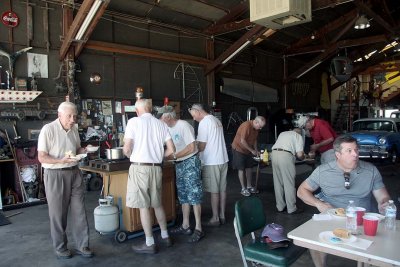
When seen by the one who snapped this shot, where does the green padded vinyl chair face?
facing the viewer and to the right of the viewer

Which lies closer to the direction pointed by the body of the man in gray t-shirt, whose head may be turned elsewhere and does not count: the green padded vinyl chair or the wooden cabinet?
the green padded vinyl chair

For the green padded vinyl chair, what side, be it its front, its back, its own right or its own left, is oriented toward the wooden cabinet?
back

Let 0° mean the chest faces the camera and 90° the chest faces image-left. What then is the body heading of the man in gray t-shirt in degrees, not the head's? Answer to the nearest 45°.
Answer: approximately 0°

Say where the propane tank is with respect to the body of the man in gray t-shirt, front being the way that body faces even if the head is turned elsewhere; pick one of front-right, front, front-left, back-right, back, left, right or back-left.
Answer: right

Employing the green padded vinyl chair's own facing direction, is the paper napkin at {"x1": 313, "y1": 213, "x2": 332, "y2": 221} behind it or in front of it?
in front

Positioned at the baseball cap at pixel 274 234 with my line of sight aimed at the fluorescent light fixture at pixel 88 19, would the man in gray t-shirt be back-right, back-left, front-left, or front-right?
back-right

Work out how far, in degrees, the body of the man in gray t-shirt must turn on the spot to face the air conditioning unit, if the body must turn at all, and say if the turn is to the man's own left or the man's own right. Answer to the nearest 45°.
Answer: approximately 180°

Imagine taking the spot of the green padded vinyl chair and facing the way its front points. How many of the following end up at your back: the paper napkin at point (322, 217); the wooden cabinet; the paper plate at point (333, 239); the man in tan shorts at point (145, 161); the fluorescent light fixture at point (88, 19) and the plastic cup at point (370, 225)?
3

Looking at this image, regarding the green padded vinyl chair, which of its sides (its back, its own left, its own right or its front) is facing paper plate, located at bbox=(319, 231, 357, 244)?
front

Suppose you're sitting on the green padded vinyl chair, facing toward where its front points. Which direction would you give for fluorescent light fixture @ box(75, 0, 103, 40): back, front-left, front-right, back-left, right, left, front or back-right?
back

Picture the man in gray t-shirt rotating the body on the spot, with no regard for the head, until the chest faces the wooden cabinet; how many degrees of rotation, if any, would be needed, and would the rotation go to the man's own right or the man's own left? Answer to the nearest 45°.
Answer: approximately 90° to the man's own right

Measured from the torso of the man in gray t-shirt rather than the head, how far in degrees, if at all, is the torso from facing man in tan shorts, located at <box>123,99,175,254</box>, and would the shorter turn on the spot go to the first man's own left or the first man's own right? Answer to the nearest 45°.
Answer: approximately 90° to the first man's own right

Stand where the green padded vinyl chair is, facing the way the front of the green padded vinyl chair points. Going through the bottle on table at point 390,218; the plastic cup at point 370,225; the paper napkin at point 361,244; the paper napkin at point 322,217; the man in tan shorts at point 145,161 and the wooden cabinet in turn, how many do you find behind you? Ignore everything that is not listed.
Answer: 2

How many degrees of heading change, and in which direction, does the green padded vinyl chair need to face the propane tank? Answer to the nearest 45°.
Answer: approximately 180°

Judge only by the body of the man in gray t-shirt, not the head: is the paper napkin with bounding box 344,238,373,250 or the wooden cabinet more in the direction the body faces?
the paper napkin

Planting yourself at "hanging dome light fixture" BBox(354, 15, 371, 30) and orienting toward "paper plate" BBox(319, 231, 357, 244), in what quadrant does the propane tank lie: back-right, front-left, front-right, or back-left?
front-right
